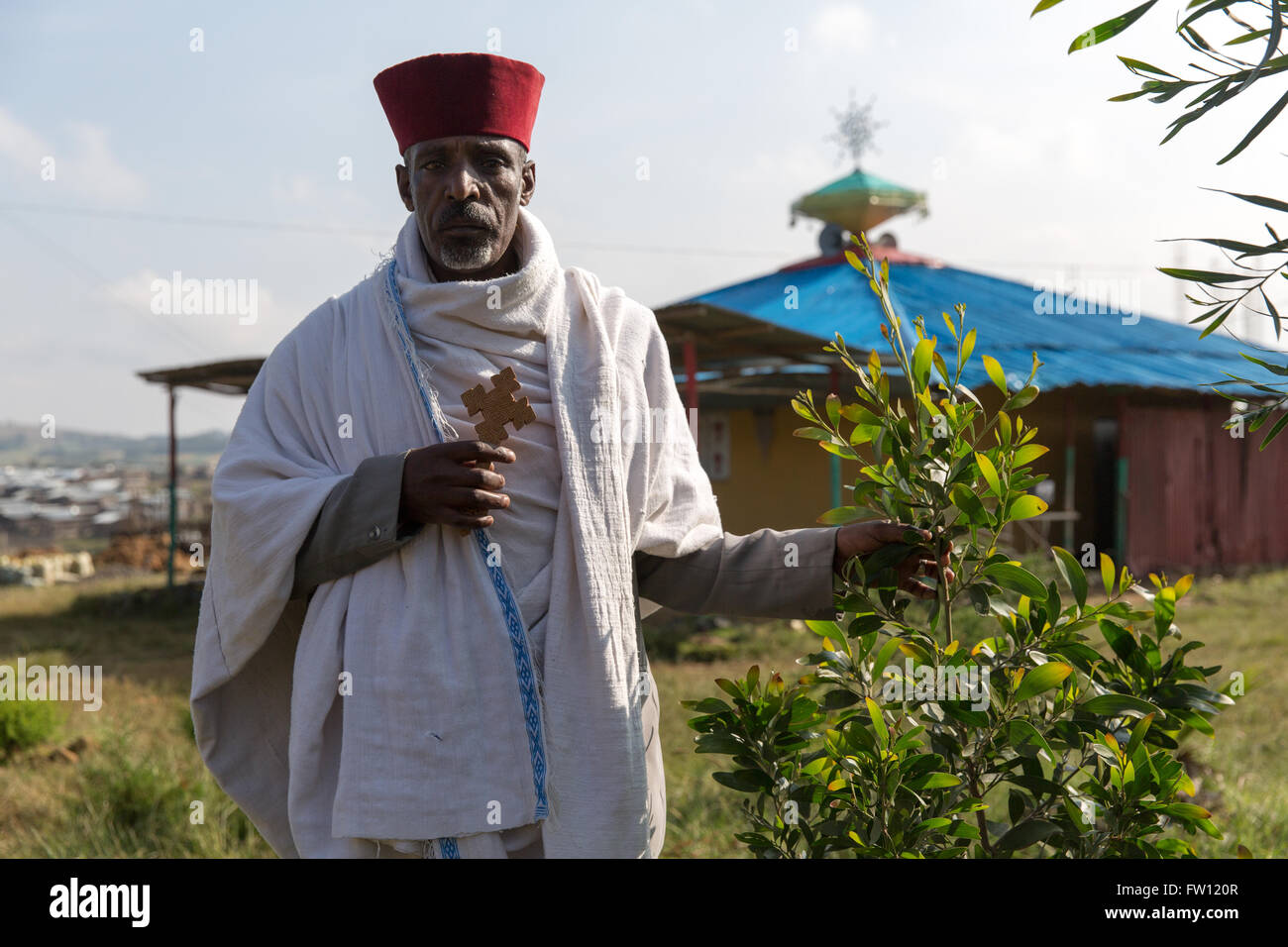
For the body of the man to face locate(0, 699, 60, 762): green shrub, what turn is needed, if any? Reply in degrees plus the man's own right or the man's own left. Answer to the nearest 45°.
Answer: approximately 135° to the man's own right

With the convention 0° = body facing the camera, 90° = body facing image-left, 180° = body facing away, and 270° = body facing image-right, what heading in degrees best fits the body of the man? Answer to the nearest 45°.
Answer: approximately 0°
